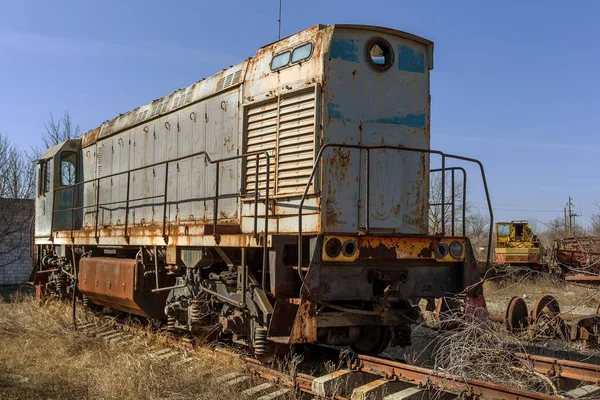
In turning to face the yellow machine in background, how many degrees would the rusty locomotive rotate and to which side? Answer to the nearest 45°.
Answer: approximately 90° to its left

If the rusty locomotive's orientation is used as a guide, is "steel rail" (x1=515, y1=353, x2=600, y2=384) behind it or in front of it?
in front

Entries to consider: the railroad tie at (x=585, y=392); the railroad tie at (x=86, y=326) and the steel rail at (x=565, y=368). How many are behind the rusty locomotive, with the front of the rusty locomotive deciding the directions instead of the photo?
1

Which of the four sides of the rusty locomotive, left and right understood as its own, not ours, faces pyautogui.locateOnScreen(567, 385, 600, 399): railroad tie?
front

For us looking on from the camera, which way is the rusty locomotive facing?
facing the viewer and to the right of the viewer

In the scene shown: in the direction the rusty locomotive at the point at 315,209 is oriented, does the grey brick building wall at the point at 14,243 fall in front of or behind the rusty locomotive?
behind
